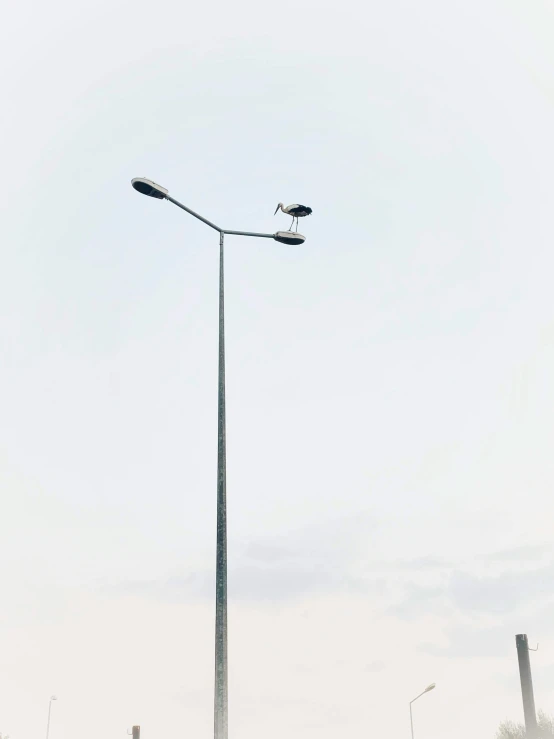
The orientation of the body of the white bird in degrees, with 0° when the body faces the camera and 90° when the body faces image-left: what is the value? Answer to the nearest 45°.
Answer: approximately 90°
